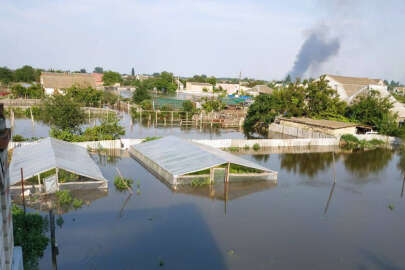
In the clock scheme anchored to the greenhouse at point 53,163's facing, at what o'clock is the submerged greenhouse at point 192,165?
The submerged greenhouse is roughly at 9 o'clock from the greenhouse.

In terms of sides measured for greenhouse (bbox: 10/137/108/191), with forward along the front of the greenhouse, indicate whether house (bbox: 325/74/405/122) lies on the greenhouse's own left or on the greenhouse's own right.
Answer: on the greenhouse's own left

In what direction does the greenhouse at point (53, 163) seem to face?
toward the camera

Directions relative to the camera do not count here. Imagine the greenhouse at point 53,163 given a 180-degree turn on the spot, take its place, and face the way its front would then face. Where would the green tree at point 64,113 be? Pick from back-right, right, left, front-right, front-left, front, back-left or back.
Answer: front

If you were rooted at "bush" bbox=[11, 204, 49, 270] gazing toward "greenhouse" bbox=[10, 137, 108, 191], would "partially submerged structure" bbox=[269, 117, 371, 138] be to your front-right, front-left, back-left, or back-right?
front-right

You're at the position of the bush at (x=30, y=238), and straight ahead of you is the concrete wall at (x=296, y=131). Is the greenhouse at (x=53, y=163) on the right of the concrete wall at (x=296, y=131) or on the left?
left

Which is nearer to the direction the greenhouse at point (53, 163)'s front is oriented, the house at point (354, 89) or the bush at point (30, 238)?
the bush

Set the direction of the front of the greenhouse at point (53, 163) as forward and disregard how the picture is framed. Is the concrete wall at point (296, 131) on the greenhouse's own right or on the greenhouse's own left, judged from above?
on the greenhouse's own left

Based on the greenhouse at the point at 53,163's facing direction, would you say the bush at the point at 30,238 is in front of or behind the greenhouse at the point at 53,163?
in front

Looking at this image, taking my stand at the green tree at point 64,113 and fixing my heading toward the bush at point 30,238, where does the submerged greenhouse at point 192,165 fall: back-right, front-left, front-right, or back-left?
front-left
